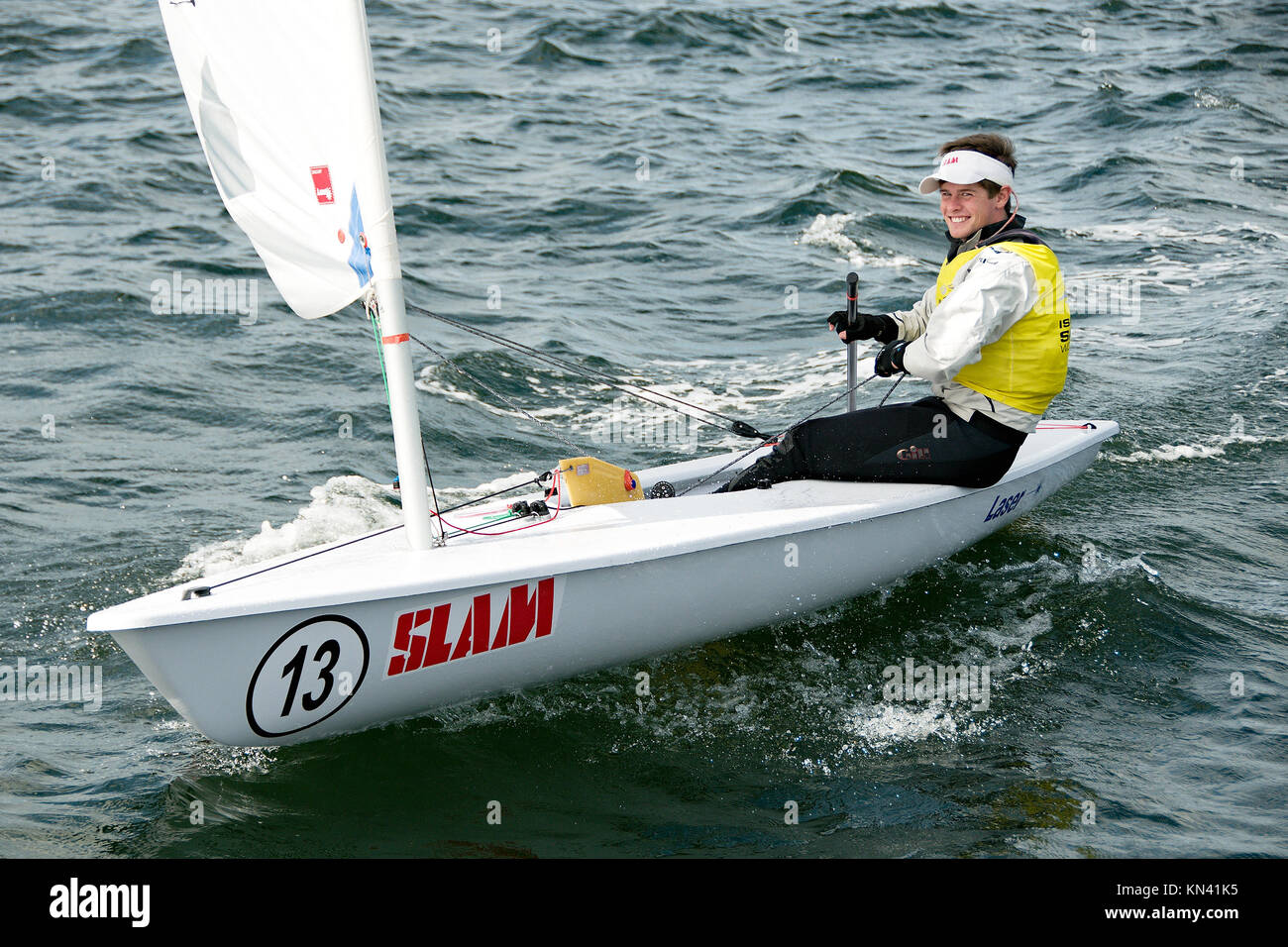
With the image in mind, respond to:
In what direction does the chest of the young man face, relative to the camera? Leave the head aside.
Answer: to the viewer's left

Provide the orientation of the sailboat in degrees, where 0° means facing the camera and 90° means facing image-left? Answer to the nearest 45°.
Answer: approximately 45°
